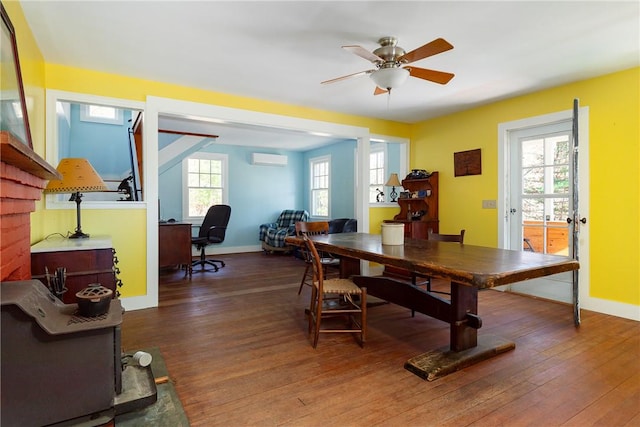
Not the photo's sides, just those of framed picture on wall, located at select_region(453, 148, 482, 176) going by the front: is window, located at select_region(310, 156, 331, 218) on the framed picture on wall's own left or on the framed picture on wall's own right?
on the framed picture on wall's own right

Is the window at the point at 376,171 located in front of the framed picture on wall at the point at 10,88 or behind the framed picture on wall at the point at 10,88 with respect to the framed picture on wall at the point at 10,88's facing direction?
in front

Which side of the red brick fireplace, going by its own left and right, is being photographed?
right

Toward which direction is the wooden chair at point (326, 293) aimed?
to the viewer's right

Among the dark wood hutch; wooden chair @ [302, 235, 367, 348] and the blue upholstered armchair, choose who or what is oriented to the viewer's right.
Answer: the wooden chair

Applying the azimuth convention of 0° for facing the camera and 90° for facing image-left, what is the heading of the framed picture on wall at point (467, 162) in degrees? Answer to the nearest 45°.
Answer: approximately 45°

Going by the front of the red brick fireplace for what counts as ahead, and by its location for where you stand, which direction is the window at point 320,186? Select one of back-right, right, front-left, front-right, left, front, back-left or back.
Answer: front-left

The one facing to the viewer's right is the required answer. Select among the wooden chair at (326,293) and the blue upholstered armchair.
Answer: the wooden chair

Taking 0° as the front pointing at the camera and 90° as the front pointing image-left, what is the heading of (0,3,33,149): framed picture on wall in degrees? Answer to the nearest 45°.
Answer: approximately 270°

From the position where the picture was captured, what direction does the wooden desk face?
facing to the right of the viewer

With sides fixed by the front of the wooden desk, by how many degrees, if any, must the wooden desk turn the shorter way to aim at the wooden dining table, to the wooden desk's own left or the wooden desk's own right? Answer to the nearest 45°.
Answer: approximately 45° to the wooden desk's own right

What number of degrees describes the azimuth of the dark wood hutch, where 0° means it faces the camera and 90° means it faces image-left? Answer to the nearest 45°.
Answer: approximately 45°
